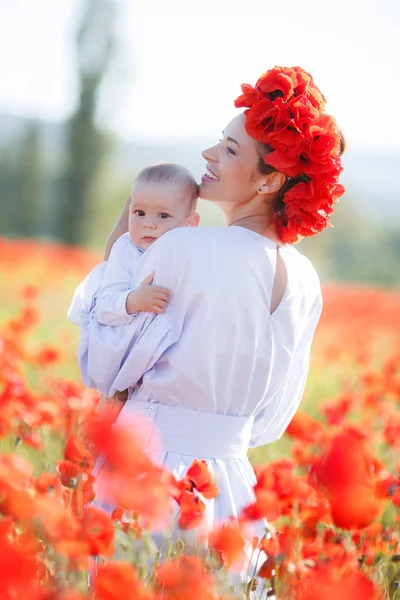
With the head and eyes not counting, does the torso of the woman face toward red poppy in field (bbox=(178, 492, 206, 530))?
no

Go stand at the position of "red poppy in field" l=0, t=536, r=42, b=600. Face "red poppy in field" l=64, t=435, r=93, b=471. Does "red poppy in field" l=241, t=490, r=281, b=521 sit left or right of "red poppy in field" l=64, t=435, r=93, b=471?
right

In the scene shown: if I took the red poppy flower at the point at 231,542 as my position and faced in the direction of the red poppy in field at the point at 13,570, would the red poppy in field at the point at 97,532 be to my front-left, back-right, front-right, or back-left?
front-right

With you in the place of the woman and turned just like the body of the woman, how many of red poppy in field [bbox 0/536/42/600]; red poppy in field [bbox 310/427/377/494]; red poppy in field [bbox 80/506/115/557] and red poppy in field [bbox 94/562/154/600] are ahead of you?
0

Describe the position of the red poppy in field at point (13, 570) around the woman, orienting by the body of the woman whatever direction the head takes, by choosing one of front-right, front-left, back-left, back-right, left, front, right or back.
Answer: back-left

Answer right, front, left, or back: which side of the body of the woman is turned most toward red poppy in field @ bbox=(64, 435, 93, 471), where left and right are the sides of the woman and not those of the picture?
left

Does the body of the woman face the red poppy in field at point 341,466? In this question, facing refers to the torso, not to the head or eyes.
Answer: no

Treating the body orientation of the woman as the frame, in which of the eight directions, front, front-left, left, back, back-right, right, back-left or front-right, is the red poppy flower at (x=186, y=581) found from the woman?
back-left

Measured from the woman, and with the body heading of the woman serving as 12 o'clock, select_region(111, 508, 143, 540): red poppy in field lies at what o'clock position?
The red poppy in field is roughly at 8 o'clock from the woman.

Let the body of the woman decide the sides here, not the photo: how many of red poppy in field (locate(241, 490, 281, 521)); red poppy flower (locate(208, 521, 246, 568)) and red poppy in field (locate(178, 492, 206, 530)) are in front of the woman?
0

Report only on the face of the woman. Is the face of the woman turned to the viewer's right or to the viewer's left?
to the viewer's left

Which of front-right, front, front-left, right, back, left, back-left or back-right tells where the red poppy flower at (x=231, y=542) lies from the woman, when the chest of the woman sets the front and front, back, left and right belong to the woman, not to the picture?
back-left

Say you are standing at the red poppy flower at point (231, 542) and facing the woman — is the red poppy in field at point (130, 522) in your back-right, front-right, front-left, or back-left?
front-left

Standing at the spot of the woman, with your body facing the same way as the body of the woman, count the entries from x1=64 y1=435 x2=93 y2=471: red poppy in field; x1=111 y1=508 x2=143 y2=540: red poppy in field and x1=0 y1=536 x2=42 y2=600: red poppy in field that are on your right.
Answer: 0

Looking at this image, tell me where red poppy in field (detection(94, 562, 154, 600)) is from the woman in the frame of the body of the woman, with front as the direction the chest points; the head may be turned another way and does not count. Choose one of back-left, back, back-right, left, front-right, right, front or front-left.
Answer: back-left

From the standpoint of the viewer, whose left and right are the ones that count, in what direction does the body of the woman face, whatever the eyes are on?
facing away from the viewer and to the left of the viewer
